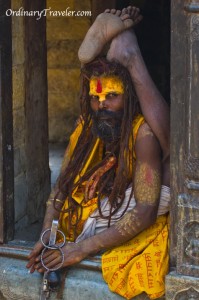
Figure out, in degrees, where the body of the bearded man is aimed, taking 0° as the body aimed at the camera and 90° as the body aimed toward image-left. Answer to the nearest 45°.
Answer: approximately 45°
